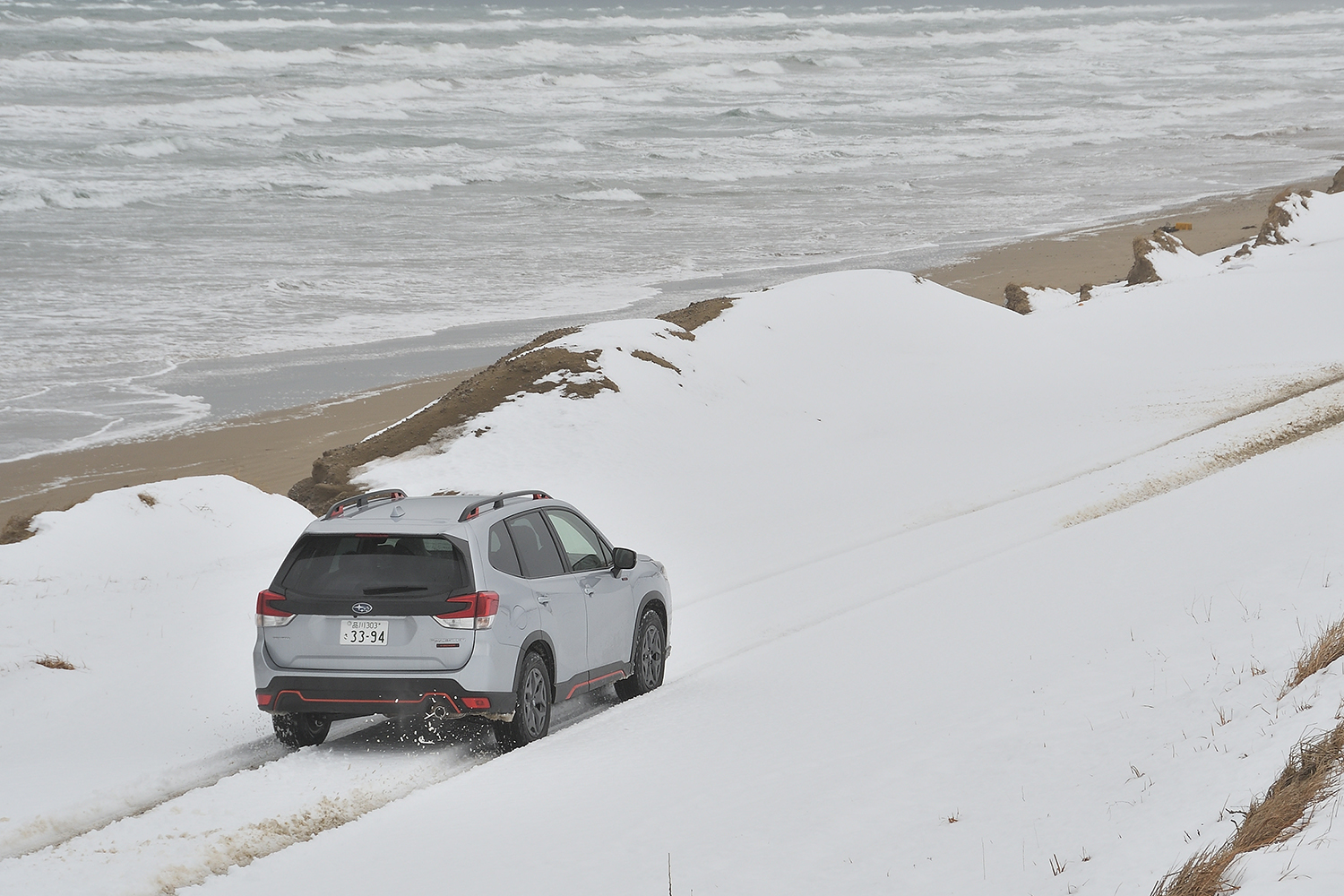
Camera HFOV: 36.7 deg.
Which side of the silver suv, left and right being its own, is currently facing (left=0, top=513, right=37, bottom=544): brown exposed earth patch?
left

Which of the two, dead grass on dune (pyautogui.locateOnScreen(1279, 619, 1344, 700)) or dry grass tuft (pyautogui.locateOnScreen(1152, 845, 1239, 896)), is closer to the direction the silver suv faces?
the dead grass on dune

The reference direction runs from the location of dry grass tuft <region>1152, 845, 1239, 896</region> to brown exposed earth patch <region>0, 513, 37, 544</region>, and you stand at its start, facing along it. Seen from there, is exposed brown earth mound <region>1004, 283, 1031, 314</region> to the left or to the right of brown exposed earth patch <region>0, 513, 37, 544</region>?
right

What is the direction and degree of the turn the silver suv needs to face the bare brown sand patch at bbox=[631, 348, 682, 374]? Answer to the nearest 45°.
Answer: approximately 45° to its left

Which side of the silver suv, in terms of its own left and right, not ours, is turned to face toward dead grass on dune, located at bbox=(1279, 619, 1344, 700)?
right

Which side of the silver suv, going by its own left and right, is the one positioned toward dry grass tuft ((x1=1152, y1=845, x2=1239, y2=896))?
right

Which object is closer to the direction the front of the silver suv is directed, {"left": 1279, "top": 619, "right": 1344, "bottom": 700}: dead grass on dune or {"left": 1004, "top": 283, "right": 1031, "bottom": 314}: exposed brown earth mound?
the exposed brown earth mound

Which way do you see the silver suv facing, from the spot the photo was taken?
facing away from the viewer and to the right of the viewer

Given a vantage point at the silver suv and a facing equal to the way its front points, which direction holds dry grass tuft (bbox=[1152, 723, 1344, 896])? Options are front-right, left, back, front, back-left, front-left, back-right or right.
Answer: right

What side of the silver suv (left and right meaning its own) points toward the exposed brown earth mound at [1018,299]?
front
